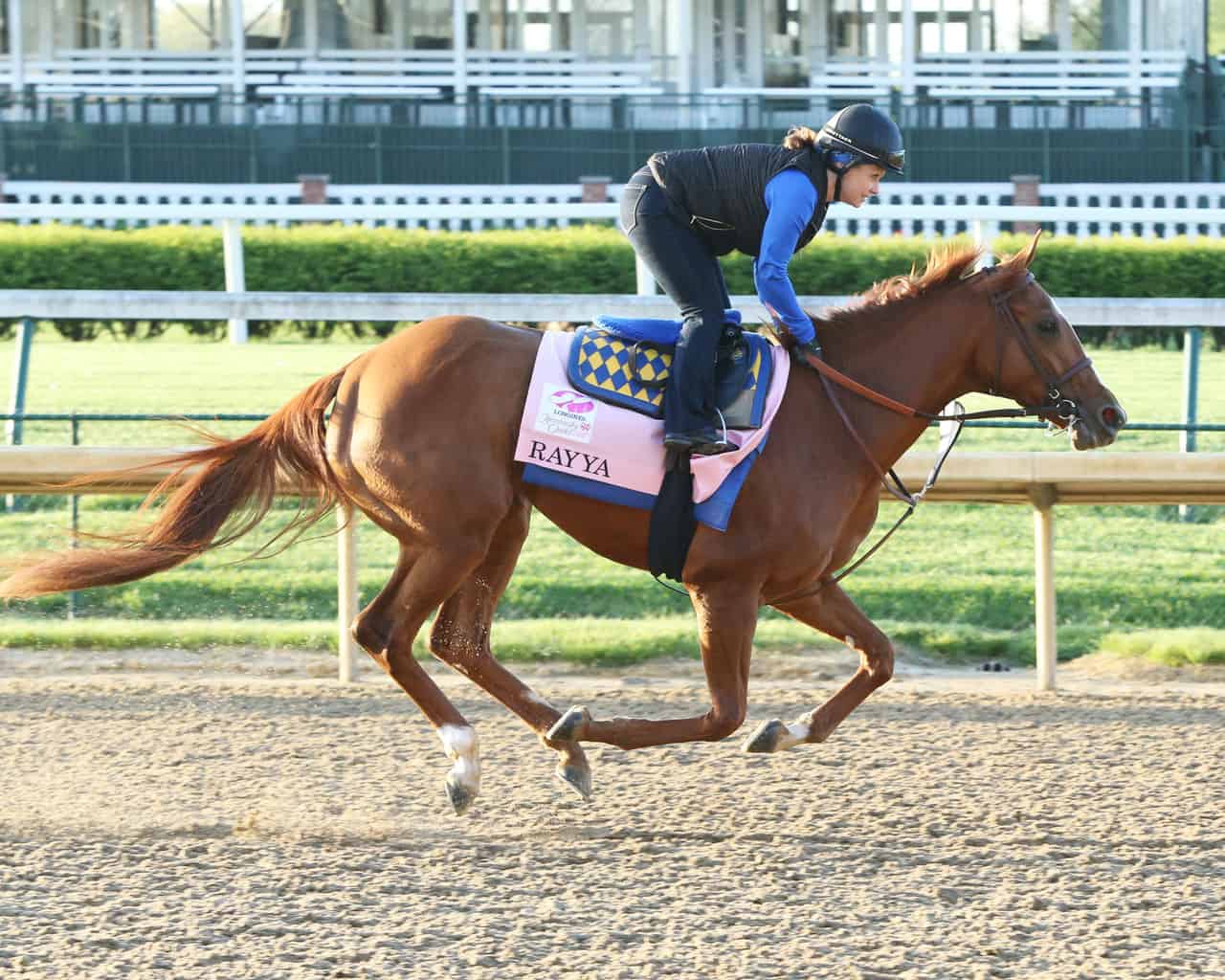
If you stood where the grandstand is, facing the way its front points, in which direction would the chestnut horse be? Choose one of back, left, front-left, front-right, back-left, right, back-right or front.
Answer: front

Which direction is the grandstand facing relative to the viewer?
toward the camera

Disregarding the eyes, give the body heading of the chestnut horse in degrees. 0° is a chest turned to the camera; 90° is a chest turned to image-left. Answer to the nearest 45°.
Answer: approximately 270°

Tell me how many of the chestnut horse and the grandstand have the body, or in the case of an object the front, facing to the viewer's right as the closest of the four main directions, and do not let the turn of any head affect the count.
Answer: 1

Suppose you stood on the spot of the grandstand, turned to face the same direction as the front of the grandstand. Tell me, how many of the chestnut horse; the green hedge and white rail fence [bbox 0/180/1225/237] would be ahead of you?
3

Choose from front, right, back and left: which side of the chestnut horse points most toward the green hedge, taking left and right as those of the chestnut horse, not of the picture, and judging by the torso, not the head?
left

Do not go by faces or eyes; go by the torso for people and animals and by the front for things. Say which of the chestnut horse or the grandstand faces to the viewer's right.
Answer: the chestnut horse

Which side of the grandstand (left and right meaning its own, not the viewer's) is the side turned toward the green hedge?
front

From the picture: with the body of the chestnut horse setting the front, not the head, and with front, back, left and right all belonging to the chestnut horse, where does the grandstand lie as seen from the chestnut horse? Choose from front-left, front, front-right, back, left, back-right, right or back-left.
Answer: left

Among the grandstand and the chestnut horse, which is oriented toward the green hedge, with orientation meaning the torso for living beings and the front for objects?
the grandstand

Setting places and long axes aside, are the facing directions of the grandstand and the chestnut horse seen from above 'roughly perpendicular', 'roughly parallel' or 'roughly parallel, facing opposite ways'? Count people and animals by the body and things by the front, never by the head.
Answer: roughly perpendicular

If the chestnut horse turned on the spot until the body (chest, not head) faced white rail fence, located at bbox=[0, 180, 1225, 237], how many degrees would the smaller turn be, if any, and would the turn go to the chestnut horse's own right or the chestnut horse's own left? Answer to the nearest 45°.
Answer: approximately 90° to the chestnut horse's own left

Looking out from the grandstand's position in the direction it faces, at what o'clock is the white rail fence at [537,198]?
The white rail fence is roughly at 12 o'clock from the grandstand.
